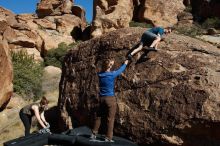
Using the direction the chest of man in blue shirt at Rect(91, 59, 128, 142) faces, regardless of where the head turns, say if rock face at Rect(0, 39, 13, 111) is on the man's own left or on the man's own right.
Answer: on the man's own left

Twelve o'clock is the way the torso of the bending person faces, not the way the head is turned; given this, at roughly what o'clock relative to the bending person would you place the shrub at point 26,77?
The shrub is roughly at 9 o'clock from the bending person.

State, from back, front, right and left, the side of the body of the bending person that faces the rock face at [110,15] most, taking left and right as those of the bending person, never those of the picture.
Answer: left

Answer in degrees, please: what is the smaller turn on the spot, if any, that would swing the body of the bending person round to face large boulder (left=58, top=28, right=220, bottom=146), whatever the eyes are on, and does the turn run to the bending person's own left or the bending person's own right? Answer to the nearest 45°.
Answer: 0° — they already face it

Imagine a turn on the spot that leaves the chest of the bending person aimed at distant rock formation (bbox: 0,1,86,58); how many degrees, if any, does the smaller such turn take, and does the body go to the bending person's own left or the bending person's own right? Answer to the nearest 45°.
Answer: approximately 90° to the bending person's own left

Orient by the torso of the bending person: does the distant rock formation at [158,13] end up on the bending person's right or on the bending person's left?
on the bending person's left

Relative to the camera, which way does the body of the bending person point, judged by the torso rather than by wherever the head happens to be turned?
to the viewer's right

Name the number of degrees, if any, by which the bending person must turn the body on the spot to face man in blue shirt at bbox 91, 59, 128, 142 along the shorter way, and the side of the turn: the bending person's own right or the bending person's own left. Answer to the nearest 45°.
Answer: approximately 45° to the bending person's own right

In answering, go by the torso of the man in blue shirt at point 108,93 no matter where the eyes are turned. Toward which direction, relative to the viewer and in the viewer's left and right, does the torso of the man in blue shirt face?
facing away from the viewer and to the right of the viewer

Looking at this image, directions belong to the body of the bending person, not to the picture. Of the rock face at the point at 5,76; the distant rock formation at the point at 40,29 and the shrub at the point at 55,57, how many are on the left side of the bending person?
3
